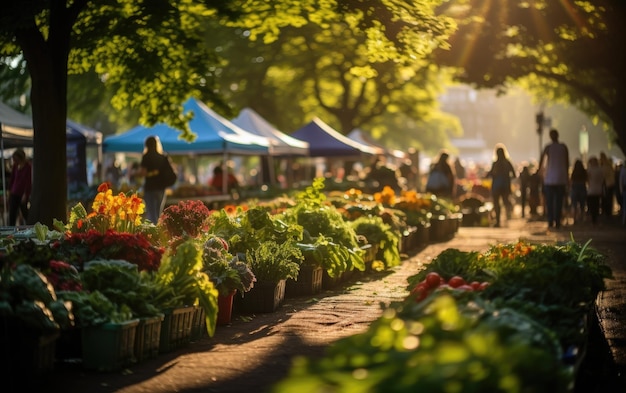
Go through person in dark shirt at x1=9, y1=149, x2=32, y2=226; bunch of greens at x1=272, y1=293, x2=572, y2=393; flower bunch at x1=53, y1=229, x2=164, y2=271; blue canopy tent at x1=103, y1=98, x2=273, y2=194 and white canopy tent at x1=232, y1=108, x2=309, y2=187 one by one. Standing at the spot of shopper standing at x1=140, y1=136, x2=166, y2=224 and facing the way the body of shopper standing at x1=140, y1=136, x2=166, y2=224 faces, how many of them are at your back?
2

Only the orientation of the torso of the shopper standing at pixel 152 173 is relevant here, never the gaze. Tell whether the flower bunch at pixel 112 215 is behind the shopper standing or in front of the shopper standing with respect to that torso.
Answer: behind

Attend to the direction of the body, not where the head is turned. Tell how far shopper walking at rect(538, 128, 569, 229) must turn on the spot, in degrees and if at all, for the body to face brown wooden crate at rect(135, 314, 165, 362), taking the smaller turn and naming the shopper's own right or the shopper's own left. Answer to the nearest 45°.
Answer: approximately 180°

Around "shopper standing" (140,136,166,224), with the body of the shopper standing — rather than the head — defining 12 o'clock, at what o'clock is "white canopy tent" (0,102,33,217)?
The white canopy tent is roughly at 3 o'clock from the shopper standing.

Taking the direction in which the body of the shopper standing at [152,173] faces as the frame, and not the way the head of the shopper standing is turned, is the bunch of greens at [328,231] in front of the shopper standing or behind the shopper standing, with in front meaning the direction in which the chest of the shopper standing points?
behind

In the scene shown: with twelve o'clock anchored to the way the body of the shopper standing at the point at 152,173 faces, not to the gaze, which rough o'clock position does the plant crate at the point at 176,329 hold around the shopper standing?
The plant crate is roughly at 6 o'clock from the shopper standing.

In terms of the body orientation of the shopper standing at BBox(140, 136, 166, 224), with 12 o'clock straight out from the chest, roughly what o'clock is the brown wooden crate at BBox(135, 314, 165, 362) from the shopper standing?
The brown wooden crate is roughly at 12 o'clock from the shopper standing.

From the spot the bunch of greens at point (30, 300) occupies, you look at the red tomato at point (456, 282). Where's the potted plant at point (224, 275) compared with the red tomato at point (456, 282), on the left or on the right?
left

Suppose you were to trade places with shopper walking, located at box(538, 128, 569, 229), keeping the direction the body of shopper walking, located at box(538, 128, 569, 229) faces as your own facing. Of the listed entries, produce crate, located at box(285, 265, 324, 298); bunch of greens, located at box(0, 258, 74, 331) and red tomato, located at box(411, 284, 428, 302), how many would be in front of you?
0

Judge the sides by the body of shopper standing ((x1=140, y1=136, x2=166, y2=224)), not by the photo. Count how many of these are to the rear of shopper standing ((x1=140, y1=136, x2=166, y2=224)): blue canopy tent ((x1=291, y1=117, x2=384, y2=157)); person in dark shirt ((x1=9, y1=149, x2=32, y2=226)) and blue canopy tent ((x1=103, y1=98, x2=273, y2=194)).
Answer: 0

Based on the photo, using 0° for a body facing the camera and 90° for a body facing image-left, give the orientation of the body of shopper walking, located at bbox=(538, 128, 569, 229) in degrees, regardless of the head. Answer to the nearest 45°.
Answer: approximately 180°

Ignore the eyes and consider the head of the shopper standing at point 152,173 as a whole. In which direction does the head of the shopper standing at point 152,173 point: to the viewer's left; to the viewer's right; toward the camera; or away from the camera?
away from the camera
